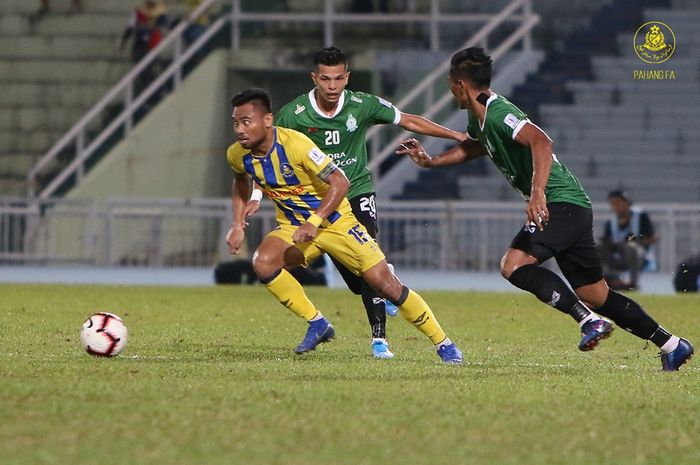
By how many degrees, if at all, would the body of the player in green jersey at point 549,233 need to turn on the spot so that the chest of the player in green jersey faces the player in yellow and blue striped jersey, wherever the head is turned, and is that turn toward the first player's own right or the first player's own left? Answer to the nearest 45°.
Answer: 0° — they already face them

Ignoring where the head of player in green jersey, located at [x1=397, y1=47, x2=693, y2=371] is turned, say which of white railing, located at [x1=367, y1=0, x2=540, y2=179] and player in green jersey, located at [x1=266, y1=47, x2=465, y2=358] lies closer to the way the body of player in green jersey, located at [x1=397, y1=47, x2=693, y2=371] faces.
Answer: the player in green jersey

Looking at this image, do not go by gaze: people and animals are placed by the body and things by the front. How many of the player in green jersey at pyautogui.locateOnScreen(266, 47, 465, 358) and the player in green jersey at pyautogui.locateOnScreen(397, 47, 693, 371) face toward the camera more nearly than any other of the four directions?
1

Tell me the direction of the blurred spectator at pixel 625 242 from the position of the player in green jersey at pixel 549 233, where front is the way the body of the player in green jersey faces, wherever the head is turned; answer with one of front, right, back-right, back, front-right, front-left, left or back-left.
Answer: right

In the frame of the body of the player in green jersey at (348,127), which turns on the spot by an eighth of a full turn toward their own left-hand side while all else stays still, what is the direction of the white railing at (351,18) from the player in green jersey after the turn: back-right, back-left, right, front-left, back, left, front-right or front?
back-left

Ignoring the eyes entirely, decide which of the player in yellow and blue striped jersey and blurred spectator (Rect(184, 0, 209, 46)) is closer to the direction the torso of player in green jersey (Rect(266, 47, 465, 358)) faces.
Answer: the player in yellow and blue striped jersey

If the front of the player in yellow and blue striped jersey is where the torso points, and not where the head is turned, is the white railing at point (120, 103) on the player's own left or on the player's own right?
on the player's own right

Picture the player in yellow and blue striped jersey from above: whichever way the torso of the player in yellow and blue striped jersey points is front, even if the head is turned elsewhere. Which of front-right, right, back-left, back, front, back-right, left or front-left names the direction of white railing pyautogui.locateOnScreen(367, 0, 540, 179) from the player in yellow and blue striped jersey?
back-right

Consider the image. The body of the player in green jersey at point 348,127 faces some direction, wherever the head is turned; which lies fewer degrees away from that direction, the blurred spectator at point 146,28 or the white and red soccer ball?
the white and red soccer ball

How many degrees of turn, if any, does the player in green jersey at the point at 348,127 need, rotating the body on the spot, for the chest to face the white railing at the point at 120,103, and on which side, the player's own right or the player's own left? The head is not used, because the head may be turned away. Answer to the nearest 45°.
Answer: approximately 180°

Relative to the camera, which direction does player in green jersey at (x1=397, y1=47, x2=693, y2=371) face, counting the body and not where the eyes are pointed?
to the viewer's left

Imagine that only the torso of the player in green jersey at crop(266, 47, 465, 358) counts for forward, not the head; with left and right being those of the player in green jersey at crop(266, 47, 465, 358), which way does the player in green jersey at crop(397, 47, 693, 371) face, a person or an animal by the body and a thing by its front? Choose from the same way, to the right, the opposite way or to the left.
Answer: to the right

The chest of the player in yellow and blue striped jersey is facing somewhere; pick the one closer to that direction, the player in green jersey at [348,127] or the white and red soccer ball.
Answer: the white and red soccer ball
